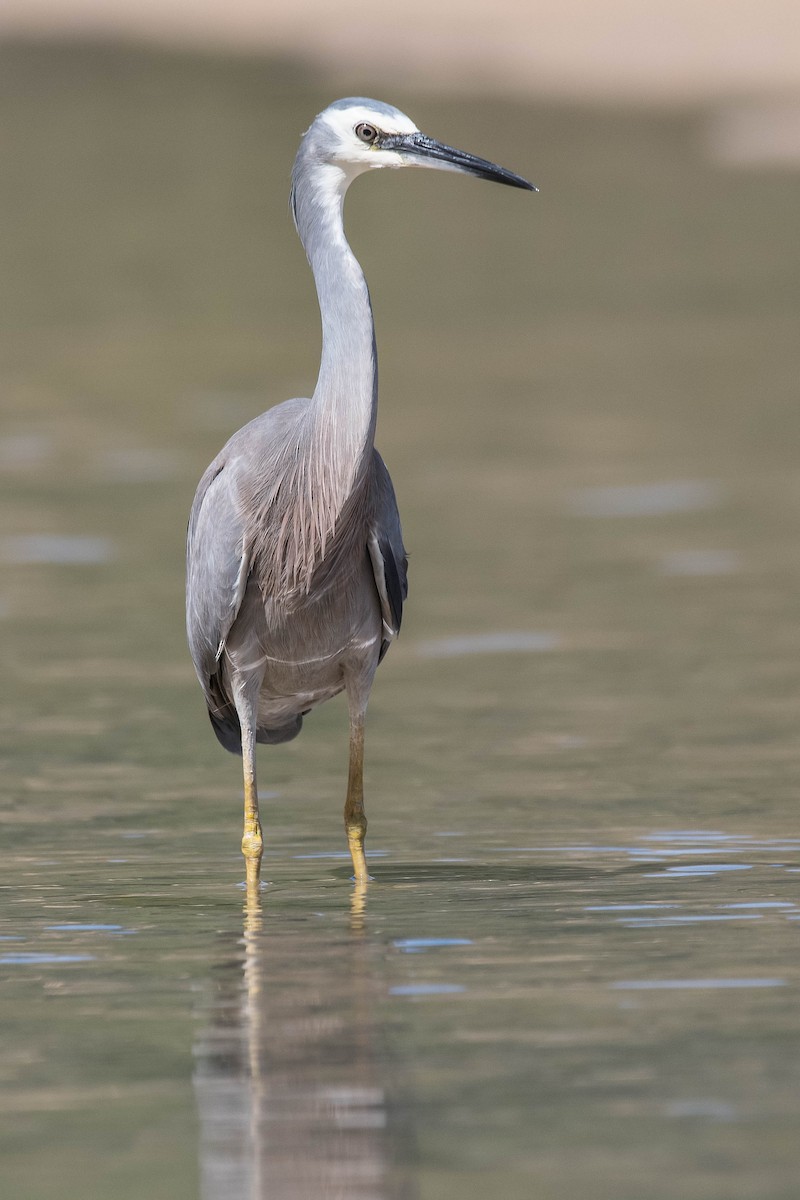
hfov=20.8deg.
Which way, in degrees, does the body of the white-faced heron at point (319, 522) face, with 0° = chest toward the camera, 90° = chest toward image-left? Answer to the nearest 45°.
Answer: approximately 315°
